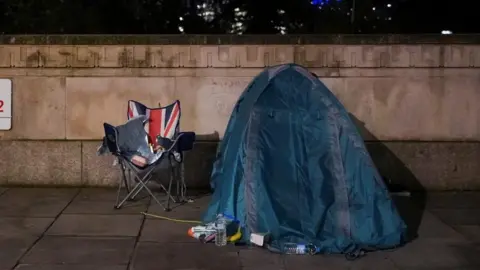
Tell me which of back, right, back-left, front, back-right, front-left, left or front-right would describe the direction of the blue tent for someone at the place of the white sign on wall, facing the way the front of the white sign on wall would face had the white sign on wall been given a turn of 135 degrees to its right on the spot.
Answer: back

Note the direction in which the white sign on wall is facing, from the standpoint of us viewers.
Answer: facing the viewer

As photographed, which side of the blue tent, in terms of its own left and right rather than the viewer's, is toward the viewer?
front

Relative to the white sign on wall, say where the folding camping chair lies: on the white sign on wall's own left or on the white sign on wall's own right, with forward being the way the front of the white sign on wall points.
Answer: on the white sign on wall's own left

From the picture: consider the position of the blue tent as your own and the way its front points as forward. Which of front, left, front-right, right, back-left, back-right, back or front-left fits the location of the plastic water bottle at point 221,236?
right

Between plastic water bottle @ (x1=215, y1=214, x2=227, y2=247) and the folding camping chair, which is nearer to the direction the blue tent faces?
the plastic water bottle

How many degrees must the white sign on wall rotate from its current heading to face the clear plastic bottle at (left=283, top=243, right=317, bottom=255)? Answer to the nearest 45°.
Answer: approximately 45° to its left
